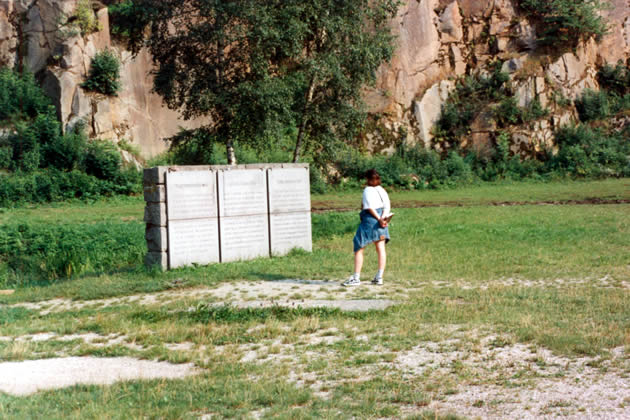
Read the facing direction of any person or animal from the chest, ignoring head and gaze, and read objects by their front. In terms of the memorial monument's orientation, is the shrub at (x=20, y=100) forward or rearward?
rearward

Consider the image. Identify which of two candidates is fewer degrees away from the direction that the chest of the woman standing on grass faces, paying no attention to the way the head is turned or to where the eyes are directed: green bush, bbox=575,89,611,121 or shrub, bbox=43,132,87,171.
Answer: the shrub

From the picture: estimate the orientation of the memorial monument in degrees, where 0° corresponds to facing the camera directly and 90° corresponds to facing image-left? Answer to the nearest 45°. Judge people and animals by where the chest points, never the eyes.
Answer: approximately 315°

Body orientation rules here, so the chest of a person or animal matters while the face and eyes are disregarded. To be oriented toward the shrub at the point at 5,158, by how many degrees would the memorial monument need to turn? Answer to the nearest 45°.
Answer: approximately 180°
